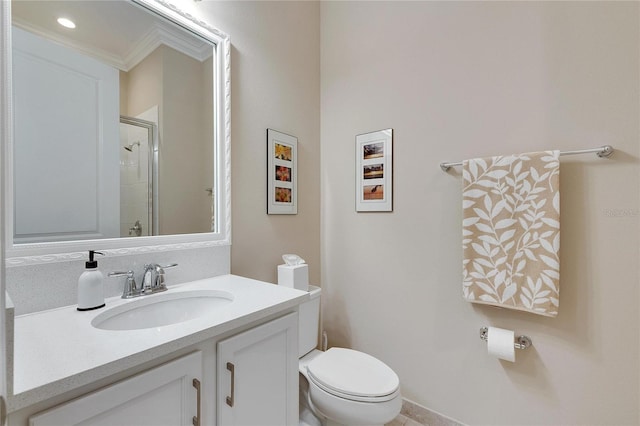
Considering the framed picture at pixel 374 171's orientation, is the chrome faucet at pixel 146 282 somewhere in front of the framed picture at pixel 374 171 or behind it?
in front

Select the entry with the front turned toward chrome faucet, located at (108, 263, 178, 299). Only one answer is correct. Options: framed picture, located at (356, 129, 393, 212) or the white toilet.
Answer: the framed picture

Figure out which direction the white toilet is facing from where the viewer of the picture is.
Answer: facing the viewer and to the right of the viewer

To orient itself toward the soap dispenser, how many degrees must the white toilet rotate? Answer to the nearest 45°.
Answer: approximately 90° to its right

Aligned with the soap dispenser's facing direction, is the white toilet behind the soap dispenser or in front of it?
in front

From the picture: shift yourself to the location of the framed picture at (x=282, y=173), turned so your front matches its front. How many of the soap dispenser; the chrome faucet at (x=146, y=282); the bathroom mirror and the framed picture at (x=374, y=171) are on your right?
3
